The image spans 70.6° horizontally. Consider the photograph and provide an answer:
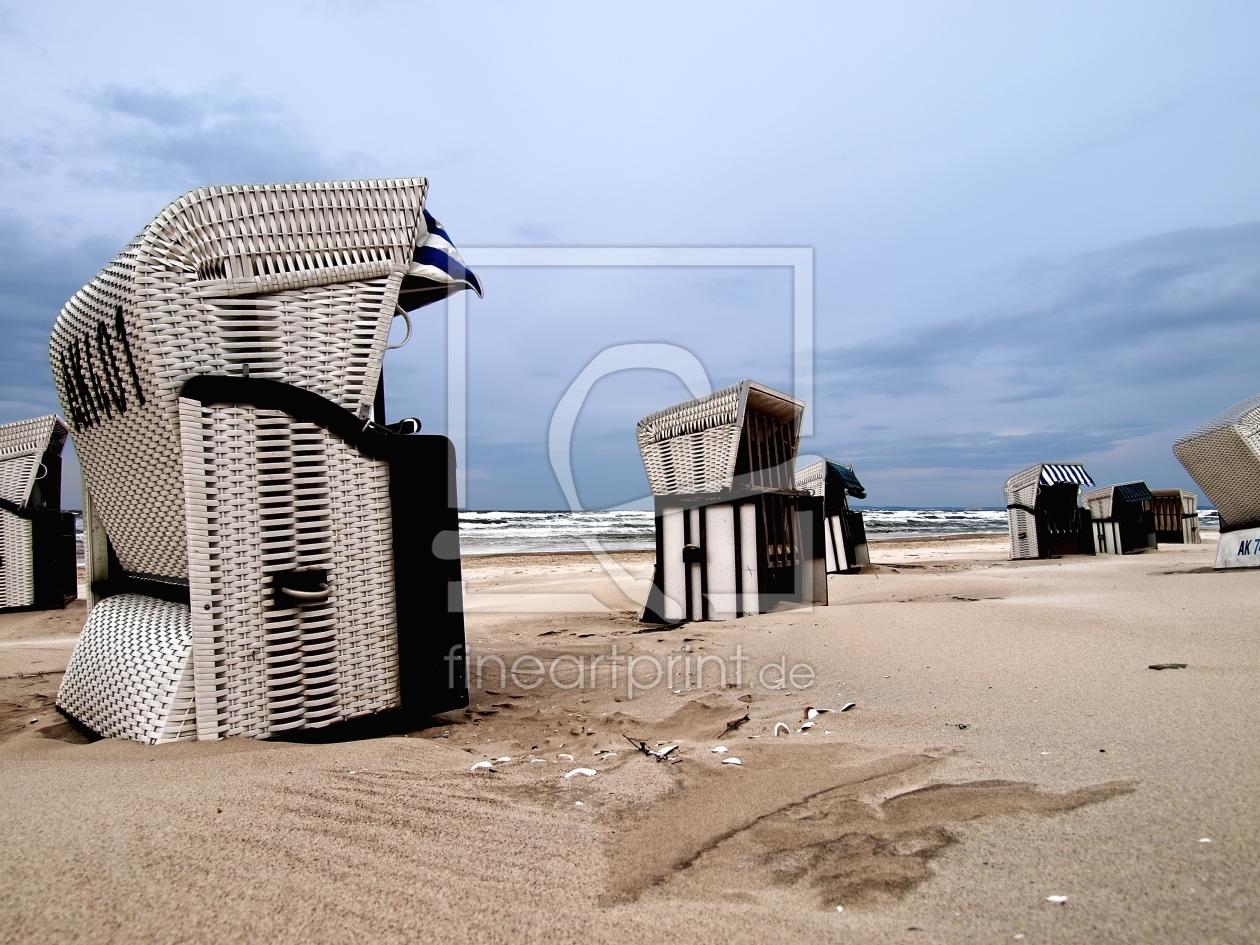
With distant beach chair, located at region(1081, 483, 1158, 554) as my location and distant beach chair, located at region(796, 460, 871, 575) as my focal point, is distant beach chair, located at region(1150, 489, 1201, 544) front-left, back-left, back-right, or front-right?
back-right

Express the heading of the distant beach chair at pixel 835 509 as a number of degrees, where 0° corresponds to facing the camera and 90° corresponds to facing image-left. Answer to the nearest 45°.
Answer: approximately 315°

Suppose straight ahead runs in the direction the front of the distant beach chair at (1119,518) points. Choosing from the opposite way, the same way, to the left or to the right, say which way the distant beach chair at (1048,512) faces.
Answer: the same way

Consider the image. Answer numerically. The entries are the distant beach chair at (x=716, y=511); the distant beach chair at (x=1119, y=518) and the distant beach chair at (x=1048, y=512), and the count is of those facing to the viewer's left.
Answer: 0

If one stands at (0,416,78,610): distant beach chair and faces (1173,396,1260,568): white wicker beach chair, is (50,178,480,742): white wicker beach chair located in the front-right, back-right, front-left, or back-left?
front-right

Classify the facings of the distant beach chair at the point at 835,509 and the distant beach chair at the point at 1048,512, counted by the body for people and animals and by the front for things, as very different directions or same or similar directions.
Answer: same or similar directions

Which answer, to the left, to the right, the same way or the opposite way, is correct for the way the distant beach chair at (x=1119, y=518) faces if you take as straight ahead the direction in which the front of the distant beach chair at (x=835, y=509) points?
the same way

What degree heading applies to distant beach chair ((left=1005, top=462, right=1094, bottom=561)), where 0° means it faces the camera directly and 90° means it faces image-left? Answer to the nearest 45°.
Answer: approximately 315°

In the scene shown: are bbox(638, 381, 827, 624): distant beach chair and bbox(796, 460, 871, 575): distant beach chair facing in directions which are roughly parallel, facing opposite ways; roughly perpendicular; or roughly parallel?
roughly parallel

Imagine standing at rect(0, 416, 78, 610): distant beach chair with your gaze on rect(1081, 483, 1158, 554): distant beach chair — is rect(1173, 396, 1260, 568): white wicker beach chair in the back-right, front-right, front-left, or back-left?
front-right

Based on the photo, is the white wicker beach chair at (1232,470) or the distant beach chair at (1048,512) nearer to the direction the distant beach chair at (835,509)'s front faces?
the white wicker beach chair
